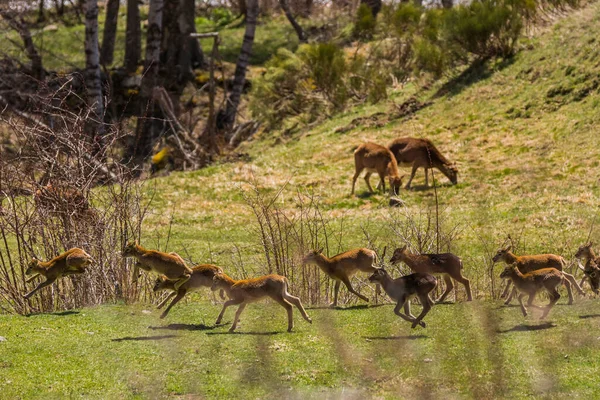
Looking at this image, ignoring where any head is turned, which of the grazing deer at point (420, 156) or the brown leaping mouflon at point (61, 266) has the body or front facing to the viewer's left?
the brown leaping mouflon

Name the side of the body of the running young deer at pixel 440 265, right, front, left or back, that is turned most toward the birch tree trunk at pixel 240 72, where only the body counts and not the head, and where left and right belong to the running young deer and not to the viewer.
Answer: right

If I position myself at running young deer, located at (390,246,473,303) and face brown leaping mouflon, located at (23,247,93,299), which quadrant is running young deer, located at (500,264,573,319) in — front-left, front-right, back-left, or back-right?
back-left

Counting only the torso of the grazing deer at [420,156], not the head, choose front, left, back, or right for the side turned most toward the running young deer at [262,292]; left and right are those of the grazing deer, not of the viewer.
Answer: right

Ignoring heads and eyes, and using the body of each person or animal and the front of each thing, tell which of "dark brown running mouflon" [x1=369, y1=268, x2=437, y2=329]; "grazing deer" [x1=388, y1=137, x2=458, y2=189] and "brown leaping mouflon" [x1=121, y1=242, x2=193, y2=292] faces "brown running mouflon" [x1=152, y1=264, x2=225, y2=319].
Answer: "dark brown running mouflon" [x1=369, y1=268, x2=437, y2=329]

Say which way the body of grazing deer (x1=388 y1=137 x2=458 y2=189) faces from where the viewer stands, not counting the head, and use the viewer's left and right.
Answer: facing to the right of the viewer

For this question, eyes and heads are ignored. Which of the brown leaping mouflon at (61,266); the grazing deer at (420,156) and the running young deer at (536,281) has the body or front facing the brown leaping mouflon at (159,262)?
the running young deer at (536,281)

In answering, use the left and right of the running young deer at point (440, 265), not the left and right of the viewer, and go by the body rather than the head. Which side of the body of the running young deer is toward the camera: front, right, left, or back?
left

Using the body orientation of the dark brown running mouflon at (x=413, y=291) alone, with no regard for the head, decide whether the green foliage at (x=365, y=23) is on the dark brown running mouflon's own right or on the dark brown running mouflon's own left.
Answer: on the dark brown running mouflon's own right

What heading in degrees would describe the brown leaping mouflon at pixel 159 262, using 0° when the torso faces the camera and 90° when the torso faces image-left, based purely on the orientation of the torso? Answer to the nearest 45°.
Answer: approximately 90°

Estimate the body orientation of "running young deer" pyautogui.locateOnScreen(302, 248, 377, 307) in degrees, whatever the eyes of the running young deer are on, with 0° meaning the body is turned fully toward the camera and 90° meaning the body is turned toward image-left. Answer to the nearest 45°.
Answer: approximately 90°

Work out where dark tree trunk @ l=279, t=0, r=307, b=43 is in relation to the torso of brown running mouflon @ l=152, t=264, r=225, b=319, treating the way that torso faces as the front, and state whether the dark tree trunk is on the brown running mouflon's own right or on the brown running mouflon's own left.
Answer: on the brown running mouflon's own right

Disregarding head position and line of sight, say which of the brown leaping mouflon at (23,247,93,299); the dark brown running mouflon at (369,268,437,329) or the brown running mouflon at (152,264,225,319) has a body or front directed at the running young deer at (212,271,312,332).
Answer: the dark brown running mouflon at (369,268,437,329)

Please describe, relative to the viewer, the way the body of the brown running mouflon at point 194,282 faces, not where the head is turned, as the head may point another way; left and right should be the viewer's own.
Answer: facing to the left of the viewer
